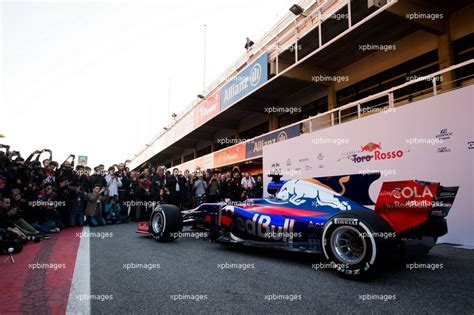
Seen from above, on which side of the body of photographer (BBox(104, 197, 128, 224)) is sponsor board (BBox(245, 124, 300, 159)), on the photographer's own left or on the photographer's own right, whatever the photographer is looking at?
on the photographer's own left

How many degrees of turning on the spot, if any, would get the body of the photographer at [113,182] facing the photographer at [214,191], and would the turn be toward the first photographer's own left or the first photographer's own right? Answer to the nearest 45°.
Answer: approximately 45° to the first photographer's own left

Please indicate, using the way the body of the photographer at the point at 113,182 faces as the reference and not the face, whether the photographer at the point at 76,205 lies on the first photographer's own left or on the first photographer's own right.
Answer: on the first photographer's own right

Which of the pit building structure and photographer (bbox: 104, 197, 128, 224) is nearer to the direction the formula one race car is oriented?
the photographer

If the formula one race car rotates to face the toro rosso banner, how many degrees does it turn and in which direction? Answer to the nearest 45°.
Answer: approximately 90° to its right

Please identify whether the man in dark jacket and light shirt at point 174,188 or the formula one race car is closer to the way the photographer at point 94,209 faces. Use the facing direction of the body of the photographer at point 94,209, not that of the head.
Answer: the formula one race car

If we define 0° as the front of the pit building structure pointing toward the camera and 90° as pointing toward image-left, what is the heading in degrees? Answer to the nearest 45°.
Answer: approximately 45°
